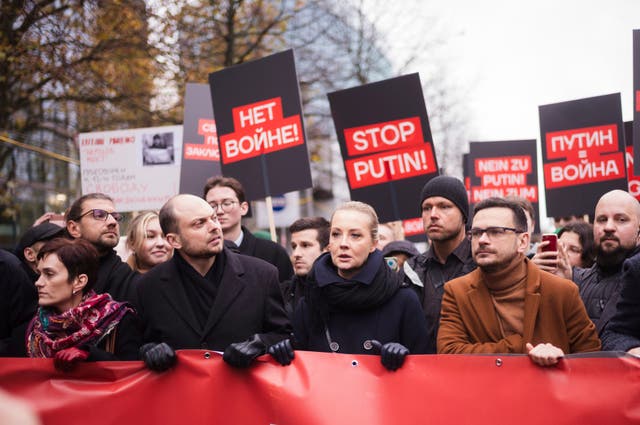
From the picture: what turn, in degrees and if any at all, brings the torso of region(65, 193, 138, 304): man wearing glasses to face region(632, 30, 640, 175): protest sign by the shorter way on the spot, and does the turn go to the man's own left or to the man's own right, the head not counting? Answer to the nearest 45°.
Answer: approximately 45° to the man's own left

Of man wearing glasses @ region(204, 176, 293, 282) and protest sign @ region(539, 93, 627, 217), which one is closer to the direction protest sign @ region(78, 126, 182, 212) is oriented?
the man wearing glasses

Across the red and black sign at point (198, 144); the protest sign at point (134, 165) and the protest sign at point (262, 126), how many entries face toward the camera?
3

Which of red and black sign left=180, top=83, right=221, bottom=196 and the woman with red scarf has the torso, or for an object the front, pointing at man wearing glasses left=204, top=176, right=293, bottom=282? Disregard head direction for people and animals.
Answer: the red and black sign

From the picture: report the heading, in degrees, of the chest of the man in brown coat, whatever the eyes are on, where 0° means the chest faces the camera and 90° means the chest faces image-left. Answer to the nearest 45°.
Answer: approximately 45°

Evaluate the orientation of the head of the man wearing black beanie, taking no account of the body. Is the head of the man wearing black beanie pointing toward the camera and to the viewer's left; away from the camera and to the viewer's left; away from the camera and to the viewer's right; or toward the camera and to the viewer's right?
toward the camera and to the viewer's left

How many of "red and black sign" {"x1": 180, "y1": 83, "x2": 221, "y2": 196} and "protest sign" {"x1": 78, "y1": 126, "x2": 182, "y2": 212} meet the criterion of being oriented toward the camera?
2

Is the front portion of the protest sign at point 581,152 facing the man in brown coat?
yes

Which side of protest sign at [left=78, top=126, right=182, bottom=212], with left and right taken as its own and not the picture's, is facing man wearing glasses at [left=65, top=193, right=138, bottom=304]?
front

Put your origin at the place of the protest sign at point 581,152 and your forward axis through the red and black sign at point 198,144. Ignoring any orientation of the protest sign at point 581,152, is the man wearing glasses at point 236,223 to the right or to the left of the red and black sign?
left

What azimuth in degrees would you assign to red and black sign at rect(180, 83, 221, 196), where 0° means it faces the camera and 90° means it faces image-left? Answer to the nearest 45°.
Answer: approximately 0°

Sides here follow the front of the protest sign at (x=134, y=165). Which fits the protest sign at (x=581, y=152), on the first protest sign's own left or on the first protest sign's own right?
on the first protest sign's own left
